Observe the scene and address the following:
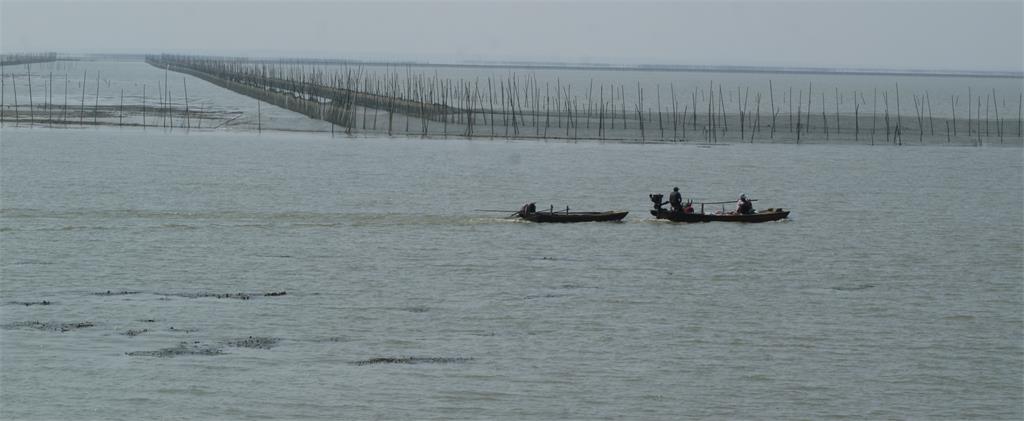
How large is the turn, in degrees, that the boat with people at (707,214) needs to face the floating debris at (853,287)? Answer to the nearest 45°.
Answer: approximately 90° to its right

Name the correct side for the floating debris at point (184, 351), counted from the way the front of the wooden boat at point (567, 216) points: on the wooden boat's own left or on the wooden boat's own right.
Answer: on the wooden boat's own right

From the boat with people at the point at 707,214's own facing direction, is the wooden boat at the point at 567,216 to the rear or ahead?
to the rear

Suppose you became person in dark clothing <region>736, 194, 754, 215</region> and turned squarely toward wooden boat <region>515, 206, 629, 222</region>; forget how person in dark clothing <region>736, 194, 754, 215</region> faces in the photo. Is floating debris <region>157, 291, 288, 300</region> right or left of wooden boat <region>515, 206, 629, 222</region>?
left

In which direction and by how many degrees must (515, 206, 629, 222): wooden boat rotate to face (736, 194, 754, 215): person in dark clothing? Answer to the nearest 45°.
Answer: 0° — it already faces them

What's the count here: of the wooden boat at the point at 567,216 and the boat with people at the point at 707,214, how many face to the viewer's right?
2

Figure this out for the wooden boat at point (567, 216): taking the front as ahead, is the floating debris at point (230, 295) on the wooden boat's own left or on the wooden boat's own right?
on the wooden boat's own right

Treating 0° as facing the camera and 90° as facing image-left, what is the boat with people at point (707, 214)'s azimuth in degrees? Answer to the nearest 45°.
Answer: approximately 270°

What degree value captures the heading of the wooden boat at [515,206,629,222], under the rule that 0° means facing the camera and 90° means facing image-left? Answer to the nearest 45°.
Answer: approximately 270°

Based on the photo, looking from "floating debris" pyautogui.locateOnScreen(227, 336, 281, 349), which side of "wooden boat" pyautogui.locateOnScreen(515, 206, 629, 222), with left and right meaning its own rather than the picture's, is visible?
right

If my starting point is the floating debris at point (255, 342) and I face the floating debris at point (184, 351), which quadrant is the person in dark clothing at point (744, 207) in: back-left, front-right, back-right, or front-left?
back-right
